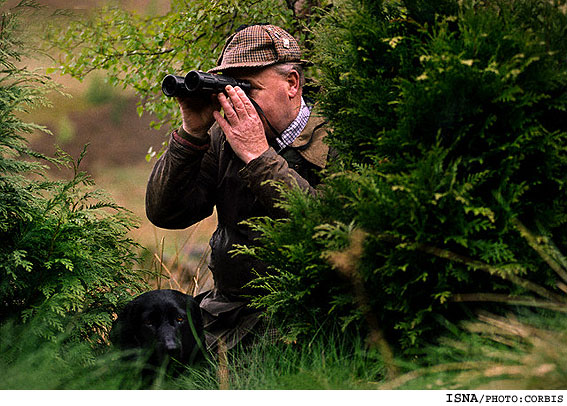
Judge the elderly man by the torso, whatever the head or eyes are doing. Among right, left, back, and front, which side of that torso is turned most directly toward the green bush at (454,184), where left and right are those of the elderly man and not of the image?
left

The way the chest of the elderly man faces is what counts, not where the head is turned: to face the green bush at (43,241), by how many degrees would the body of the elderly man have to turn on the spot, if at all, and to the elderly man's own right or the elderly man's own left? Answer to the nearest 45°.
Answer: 0° — they already face it

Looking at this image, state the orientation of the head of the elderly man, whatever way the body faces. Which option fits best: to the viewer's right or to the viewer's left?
to the viewer's left

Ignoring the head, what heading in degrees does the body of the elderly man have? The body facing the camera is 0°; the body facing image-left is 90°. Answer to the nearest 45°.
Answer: approximately 45°

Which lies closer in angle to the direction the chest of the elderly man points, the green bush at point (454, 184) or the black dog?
the black dog
